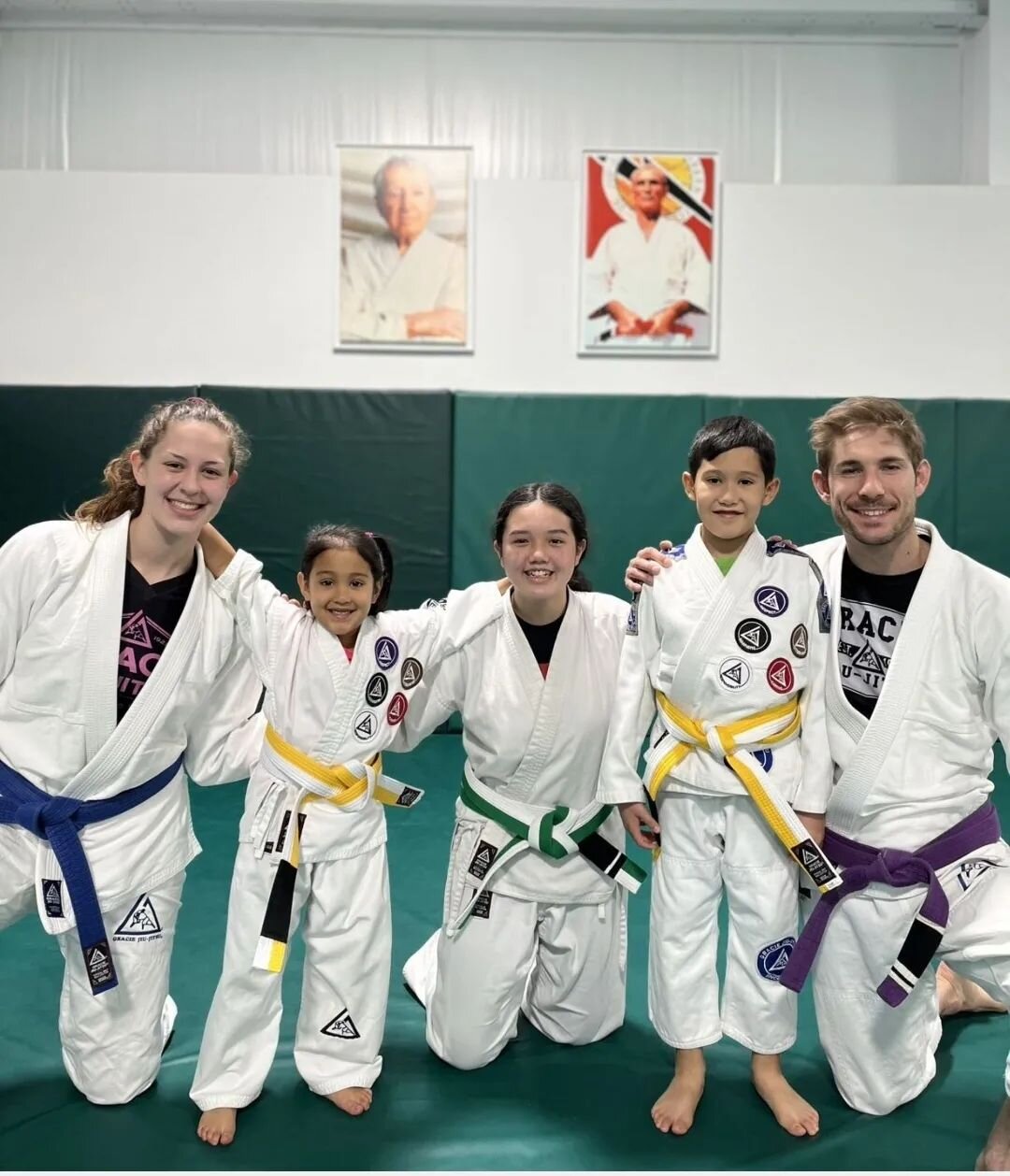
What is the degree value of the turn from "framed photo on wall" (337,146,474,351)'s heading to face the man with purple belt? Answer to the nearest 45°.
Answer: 0° — it already faces them

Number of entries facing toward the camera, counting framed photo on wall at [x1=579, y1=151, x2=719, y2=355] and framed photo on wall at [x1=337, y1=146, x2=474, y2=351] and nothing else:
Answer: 2

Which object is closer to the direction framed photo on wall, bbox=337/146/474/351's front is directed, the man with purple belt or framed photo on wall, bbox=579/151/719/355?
the man with purple belt

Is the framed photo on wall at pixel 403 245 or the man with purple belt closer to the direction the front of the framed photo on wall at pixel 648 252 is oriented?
the man with purple belt

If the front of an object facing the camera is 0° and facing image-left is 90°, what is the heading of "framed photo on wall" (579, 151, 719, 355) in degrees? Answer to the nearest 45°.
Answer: approximately 0°

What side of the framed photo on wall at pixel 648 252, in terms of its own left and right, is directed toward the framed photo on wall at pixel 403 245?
right

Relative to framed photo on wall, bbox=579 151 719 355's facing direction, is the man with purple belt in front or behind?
in front

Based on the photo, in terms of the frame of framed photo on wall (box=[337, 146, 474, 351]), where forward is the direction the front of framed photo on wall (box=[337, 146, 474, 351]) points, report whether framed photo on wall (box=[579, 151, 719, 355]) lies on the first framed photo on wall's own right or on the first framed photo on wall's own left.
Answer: on the first framed photo on wall's own left

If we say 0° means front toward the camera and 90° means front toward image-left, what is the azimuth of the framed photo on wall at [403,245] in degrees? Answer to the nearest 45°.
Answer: approximately 0°
